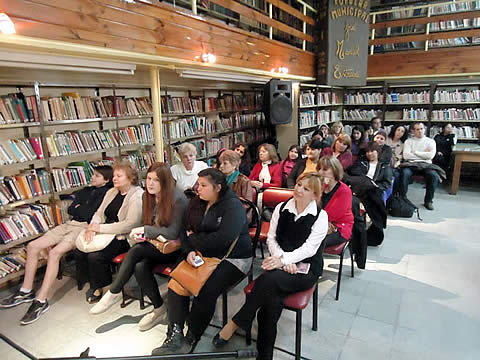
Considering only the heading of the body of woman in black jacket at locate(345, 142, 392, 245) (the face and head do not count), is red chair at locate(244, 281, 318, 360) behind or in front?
in front

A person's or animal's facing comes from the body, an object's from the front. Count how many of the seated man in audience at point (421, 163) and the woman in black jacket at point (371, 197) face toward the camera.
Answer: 2

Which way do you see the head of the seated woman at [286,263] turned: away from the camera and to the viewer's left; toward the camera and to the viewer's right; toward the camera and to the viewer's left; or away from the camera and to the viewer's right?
toward the camera and to the viewer's left

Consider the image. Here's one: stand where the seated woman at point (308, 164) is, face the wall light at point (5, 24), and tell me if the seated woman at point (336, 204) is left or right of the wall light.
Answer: left

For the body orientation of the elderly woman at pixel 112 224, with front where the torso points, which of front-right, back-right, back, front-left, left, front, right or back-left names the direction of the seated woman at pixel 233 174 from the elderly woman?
back-left

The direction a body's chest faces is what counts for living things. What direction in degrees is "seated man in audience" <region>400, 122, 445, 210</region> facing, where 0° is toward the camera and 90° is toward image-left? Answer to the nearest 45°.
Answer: approximately 0°

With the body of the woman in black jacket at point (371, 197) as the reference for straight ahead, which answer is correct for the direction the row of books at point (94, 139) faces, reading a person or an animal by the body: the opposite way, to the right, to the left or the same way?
to the left

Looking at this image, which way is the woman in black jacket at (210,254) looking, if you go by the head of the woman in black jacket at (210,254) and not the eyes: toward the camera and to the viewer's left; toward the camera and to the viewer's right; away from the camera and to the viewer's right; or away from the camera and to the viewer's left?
toward the camera and to the viewer's left

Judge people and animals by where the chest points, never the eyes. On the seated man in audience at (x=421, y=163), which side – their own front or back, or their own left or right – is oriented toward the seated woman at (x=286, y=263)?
front

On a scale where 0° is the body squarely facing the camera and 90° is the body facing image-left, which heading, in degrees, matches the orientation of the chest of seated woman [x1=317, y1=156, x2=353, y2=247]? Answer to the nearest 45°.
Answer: approximately 45°

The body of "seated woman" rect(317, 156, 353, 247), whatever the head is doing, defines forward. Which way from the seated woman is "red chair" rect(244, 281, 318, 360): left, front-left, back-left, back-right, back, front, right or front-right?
front-left
